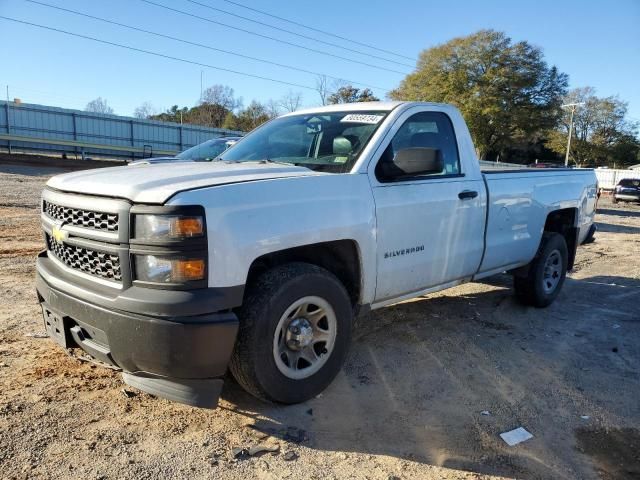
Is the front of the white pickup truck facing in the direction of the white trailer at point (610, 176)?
no

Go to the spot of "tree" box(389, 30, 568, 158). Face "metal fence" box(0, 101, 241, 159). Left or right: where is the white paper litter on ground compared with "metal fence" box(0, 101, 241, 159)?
left

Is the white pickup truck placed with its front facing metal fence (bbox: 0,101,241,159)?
no

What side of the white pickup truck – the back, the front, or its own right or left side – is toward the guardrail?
right

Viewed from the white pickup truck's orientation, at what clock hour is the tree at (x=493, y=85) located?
The tree is roughly at 5 o'clock from the white pickup truck.

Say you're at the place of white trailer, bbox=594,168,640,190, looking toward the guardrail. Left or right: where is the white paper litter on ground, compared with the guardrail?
left

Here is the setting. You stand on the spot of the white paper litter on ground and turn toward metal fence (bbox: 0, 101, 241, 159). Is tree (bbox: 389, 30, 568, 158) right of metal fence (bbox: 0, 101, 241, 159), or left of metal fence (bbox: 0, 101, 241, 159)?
right

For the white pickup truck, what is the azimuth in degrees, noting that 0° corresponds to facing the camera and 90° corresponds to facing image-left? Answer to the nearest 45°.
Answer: approximately 45°
